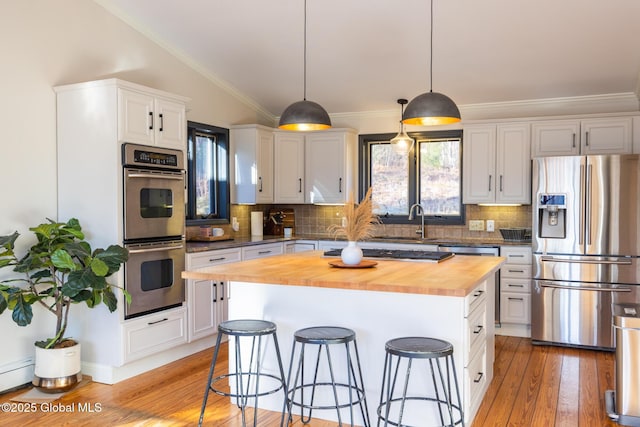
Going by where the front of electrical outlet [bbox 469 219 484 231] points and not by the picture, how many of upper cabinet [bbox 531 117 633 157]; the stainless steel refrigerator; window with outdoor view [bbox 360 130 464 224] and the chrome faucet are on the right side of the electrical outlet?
2

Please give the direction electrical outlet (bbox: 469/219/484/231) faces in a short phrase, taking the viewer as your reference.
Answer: facing the viewer

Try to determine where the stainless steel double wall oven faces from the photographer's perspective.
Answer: facing the viewer and to the right of the viewer

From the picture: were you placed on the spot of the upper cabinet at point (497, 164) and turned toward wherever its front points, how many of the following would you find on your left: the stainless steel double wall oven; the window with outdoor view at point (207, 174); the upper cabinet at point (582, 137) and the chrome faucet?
1

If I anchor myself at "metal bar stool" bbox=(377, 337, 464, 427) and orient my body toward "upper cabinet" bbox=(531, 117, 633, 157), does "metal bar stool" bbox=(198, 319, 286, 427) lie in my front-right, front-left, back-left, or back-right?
back-left

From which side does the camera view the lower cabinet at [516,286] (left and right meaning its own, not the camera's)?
front

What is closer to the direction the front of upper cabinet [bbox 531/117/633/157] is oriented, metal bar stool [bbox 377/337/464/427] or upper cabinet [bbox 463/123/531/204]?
the metal bar stool

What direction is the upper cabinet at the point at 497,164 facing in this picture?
toward the camera

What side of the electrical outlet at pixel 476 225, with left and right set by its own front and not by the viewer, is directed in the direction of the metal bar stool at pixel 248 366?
front

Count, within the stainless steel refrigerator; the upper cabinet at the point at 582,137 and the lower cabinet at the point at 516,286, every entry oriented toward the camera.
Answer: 3

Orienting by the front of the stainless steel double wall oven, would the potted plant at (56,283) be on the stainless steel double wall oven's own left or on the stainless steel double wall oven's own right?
on the stainless steel double wall oven's own right

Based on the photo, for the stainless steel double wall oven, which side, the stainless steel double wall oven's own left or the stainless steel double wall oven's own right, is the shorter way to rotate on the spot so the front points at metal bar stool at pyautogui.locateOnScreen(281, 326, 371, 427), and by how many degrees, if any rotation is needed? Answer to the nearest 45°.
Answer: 0° — it already faces it

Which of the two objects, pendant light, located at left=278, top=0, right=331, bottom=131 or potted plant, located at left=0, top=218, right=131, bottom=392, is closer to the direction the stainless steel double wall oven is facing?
the pendant light
